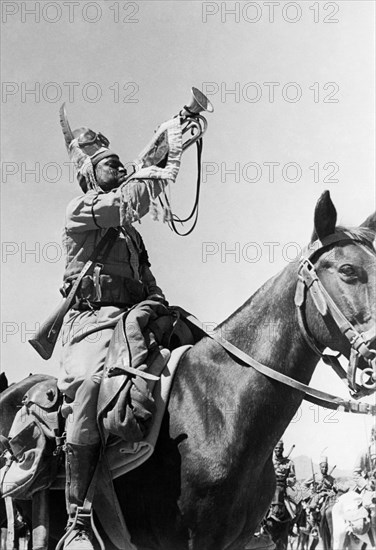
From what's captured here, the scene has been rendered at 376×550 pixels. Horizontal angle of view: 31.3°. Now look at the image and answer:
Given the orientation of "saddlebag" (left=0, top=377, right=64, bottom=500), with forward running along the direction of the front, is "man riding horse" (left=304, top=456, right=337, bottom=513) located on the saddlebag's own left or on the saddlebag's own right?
on the saddlebag's own left

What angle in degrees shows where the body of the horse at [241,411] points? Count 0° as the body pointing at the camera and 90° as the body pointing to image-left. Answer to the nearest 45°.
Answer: approximately 315°
